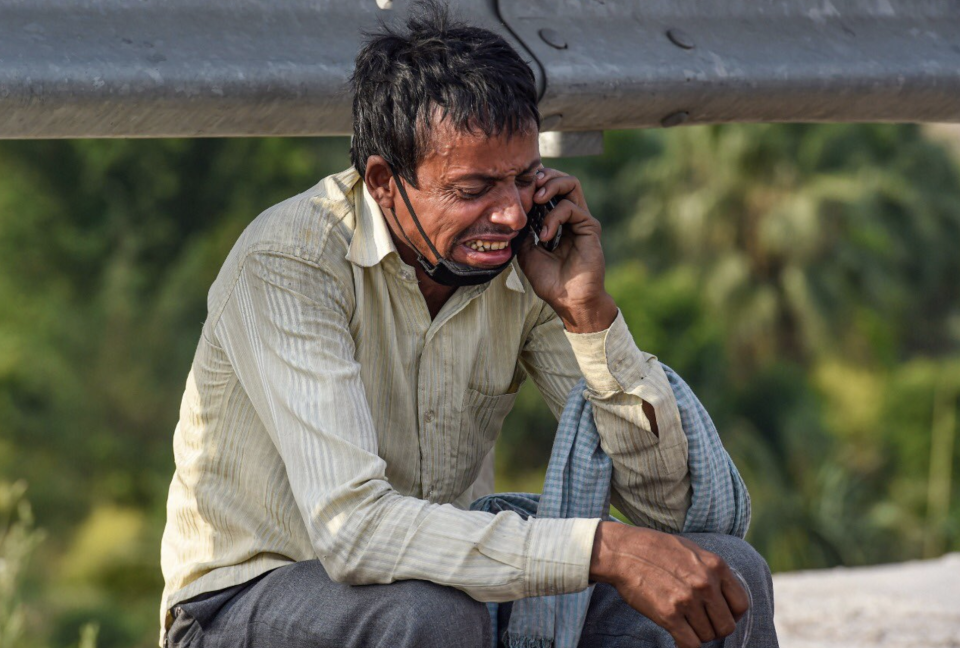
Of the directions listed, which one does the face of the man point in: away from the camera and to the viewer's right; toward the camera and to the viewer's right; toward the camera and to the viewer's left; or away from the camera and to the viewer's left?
toward the camera and to the viewer's right

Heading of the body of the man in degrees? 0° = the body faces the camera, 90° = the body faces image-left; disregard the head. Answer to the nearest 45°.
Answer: approximately 315°
